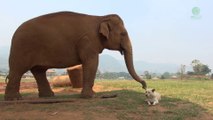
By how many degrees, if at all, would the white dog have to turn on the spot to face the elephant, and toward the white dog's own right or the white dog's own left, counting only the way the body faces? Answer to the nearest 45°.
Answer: approximately 45° to the white dog's own right

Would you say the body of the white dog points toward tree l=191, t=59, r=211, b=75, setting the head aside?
no

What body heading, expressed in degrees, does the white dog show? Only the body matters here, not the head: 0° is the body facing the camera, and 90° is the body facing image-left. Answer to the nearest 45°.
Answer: approximately 45°

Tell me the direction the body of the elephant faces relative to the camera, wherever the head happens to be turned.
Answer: to the viewer's right

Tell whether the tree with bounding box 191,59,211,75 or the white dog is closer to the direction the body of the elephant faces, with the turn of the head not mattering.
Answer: the white dog

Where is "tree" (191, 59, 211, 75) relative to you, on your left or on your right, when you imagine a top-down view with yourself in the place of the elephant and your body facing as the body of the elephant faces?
on your left

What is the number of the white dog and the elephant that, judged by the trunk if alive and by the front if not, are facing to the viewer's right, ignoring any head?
1

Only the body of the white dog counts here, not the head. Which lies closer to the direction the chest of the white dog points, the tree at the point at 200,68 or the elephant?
the elephant

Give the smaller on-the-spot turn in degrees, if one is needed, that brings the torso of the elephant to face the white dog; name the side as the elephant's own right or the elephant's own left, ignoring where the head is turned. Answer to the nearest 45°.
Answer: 0° — it already faces it
